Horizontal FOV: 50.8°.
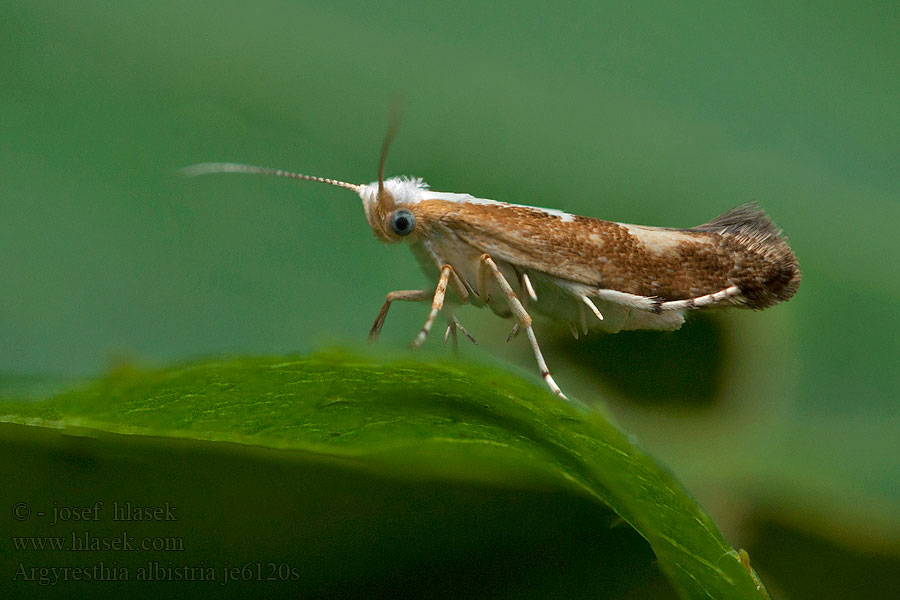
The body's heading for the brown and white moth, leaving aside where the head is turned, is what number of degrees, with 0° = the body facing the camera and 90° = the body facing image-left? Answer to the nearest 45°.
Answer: approximately 90°
